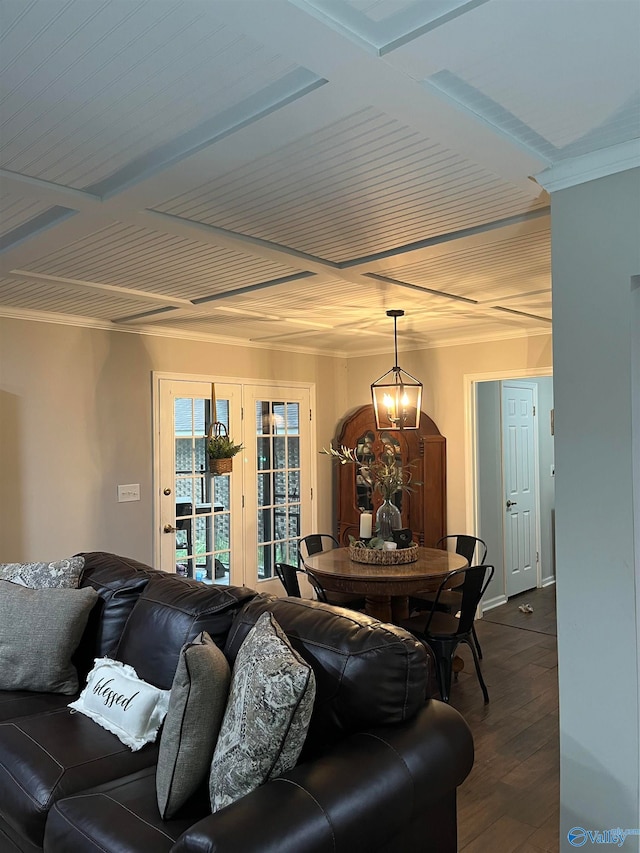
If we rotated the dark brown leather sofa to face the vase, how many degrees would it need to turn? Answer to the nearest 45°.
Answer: approximately 135° to its right

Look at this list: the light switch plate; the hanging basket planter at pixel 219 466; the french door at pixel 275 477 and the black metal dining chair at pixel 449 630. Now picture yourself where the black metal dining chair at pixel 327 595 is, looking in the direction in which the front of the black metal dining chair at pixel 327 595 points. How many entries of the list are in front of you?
1

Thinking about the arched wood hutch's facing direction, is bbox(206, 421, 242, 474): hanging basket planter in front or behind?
in front

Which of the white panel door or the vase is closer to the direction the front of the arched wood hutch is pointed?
the vase

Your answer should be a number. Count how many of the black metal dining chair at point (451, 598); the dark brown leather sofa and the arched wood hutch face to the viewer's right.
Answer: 0

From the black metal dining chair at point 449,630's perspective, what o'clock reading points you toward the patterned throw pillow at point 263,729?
The patterned throw pillow is roughly at 8 o'clock from the black metal dining chair.

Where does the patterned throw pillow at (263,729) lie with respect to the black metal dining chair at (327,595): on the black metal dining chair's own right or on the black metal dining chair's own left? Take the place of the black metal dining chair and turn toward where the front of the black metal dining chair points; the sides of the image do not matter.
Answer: on the black metal dining chair's own right

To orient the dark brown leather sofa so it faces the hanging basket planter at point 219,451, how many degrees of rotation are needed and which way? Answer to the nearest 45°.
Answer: approximately 135° to its right

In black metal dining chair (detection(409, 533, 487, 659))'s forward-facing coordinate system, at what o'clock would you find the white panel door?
The white panel door is roughly at 5 o'clock from the black metal dining chair.

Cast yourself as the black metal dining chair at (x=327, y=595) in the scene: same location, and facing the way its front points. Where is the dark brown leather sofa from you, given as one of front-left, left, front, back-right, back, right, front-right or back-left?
back-right

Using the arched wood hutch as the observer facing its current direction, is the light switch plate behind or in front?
in front

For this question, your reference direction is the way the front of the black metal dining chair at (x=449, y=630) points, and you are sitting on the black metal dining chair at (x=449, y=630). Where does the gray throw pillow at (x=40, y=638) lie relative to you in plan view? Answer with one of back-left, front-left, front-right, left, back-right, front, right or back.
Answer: left

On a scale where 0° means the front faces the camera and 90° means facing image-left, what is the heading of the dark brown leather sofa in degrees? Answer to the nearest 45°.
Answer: approximately 45°

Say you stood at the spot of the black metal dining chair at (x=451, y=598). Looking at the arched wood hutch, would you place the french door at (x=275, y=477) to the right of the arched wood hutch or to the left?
left

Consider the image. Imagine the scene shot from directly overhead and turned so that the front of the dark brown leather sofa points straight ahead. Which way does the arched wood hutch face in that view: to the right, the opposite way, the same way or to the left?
the same way

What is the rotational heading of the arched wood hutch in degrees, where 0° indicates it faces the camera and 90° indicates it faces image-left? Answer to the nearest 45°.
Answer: approximately 45°
